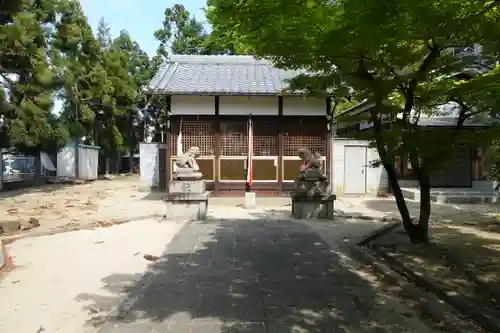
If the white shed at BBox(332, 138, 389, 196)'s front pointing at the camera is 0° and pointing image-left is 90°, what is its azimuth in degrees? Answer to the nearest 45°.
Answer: approximately 0°

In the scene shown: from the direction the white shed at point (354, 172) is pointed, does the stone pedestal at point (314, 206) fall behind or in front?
in front

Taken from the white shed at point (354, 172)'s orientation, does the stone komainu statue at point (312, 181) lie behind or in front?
in front

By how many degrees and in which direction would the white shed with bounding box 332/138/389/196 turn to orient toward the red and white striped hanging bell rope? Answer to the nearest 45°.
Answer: approximately 45° to its right

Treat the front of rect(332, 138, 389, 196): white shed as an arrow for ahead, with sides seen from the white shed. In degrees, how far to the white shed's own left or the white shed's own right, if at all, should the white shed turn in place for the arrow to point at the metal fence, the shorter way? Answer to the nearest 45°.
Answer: approximately 90° to the white shed's own right

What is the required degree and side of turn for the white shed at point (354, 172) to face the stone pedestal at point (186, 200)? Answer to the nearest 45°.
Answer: approximately 45° to its right

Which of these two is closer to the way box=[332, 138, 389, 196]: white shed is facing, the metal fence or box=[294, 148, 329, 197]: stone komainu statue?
the stone komainu statue

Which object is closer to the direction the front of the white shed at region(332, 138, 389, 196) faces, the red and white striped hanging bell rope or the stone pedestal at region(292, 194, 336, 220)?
the stone pedestal
